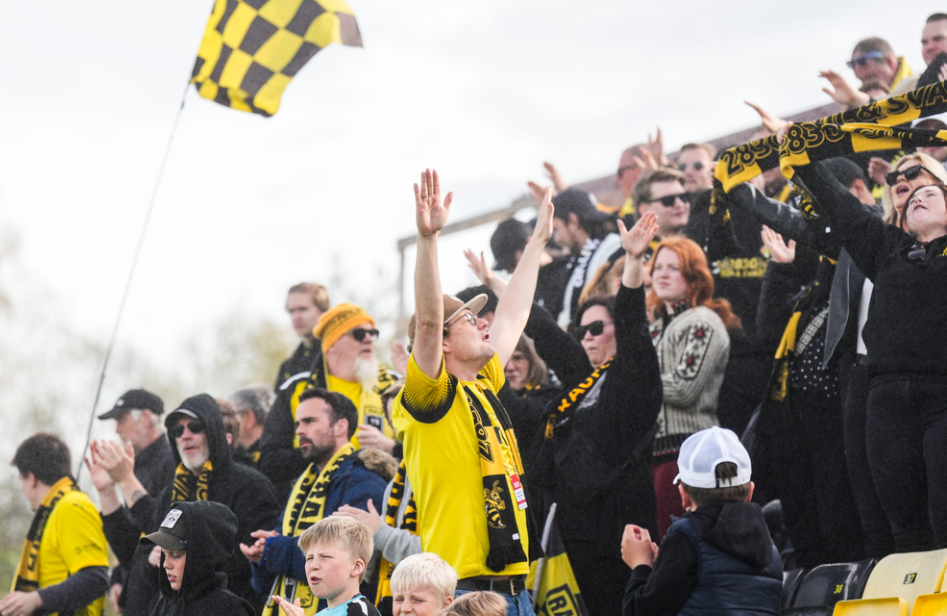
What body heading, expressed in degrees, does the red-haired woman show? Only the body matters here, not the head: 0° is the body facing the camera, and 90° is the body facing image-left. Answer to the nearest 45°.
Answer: approximately 45°

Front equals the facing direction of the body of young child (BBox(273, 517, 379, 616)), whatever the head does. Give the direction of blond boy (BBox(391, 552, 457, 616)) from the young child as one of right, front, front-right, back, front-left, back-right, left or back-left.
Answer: left

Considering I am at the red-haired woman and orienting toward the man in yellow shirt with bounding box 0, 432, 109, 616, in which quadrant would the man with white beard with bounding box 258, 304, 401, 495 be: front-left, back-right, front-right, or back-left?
front-right

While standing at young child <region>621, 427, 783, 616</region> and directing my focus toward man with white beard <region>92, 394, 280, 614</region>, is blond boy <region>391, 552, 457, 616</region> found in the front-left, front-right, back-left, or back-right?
front-left

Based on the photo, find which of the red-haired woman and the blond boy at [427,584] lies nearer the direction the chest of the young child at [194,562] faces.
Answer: the blond boy

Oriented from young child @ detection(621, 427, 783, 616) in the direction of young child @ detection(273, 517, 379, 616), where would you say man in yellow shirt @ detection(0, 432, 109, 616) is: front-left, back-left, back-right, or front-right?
front-right

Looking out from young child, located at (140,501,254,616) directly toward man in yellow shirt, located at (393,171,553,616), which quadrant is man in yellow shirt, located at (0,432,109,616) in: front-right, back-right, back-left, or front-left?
back-left

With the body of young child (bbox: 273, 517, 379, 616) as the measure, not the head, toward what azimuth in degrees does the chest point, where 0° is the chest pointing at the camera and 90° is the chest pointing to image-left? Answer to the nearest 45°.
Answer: approximately 45°

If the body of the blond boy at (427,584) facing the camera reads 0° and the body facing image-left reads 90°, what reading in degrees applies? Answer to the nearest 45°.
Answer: approximately 45°

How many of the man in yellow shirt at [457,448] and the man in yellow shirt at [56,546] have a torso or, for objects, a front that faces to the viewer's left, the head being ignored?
1

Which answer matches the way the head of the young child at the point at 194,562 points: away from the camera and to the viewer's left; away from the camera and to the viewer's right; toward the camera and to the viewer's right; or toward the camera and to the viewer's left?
toward the camera and to the viewer's left

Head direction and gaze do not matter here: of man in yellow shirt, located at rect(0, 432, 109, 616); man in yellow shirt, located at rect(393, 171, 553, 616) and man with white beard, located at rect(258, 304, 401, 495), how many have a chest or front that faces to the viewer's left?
1

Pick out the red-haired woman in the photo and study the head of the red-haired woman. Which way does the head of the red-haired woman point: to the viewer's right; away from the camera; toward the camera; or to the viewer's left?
toward the camera
